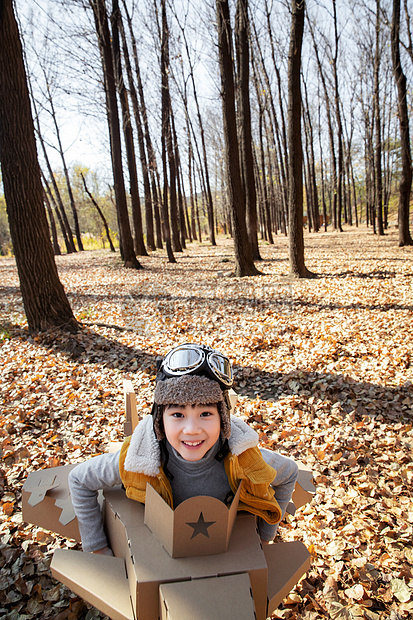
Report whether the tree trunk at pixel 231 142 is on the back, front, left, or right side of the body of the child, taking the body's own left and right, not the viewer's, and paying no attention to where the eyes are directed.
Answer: back

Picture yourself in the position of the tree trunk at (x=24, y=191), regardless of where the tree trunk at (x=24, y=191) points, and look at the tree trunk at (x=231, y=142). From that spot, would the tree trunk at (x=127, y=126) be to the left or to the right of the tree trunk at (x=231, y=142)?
left

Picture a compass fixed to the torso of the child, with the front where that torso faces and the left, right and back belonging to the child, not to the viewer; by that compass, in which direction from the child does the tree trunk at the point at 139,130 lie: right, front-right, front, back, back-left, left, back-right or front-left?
back

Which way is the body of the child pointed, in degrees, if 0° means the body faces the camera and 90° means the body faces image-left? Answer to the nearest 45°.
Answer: approximately 0°

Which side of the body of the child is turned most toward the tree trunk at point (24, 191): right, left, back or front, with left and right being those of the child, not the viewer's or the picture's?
back

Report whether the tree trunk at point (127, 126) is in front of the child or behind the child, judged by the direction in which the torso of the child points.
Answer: behind

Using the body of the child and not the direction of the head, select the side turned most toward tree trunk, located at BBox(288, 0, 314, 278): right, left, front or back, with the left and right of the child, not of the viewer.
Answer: back

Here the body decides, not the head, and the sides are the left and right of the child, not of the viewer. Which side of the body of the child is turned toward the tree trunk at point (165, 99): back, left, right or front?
back
